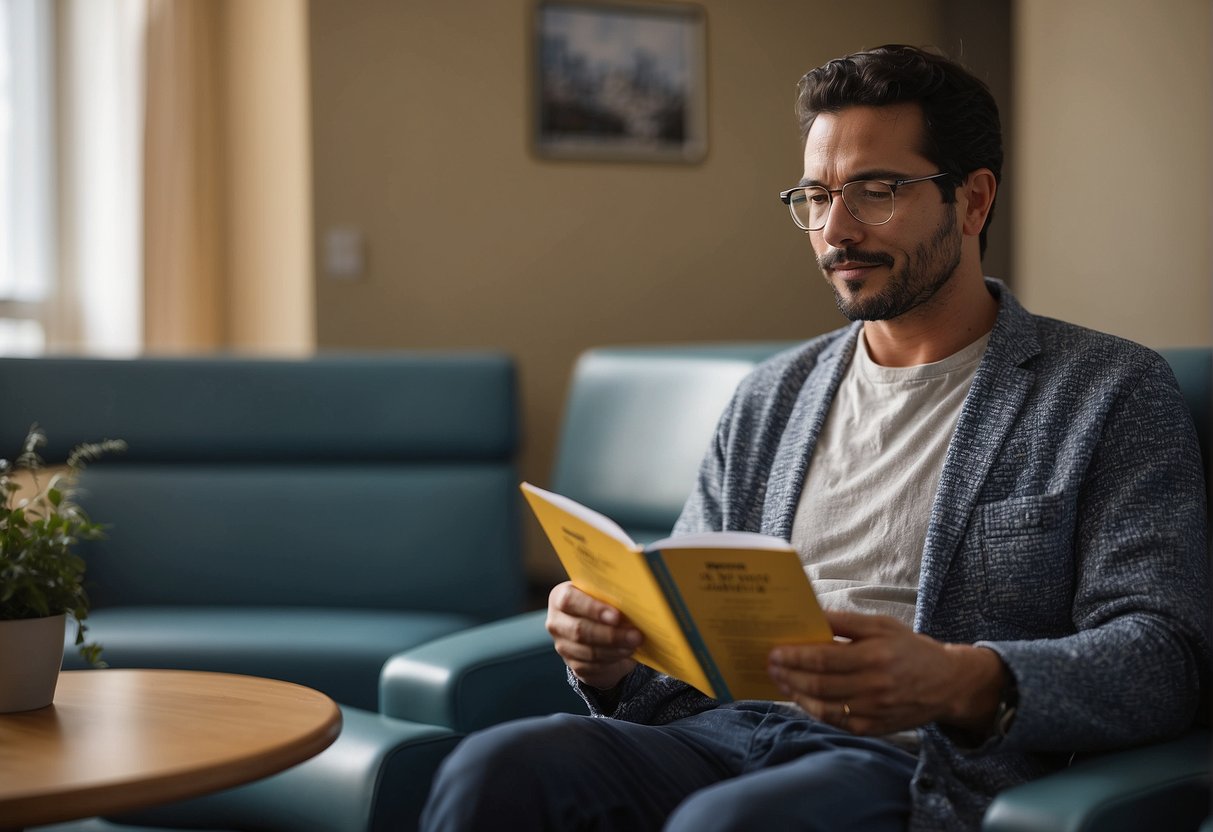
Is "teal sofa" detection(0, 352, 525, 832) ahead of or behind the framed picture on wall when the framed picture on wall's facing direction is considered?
ahead

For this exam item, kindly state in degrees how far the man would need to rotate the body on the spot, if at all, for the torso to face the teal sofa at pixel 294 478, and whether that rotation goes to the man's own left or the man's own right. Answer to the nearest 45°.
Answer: approximately 90° to the man's own right

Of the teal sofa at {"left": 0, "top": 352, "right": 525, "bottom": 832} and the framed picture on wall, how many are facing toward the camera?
2

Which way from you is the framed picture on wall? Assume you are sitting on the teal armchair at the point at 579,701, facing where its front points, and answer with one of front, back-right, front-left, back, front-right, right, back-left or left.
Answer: back-right

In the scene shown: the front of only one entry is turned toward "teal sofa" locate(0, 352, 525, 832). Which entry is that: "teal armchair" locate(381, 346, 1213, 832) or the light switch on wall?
the light switch on wall

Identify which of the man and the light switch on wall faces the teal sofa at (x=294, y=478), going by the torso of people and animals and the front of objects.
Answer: the light switch on wall

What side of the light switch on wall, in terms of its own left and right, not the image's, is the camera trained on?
front

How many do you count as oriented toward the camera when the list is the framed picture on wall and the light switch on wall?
2

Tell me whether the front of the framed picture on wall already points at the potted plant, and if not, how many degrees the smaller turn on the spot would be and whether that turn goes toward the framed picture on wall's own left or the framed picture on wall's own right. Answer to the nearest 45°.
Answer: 0° — it already faces it

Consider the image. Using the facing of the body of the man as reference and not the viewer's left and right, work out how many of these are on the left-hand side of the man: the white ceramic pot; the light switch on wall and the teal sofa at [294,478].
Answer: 0

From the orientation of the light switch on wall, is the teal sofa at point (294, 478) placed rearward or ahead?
ahead

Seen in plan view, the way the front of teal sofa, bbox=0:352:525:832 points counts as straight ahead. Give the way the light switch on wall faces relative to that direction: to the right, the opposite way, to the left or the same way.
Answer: the same way

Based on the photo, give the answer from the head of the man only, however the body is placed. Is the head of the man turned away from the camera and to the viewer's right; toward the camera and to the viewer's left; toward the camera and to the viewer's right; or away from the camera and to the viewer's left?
toward the camera and to the viewer's left

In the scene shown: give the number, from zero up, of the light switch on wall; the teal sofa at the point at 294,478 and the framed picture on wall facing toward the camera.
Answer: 3
